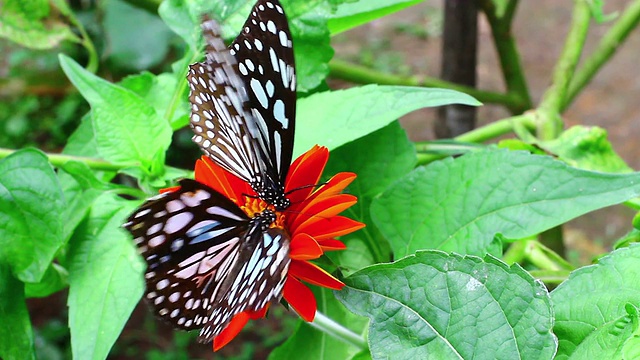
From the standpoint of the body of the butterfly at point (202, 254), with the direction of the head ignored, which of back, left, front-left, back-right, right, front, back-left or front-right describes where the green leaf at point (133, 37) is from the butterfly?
front-left

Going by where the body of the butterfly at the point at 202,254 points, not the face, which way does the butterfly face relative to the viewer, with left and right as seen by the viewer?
facing away from the viewer and to the right of the viewer
